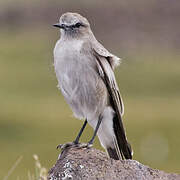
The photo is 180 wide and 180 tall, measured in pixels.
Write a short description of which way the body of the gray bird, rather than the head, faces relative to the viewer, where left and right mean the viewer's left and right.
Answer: facing the viewer and to the left of the viewer
